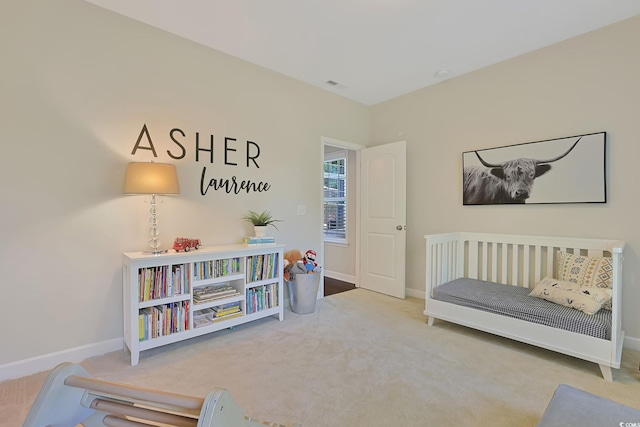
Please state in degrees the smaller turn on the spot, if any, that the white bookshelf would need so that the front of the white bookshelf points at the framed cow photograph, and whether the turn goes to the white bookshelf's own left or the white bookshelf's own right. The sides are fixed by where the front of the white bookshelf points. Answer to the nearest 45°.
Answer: approximately 45° to the white bookshelf's own left

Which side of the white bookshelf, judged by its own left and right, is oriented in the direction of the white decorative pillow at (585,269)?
front

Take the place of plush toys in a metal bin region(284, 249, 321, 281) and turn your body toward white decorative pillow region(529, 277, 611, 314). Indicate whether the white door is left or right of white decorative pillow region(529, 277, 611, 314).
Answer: left

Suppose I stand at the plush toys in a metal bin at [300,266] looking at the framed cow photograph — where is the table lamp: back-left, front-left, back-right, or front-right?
back-right

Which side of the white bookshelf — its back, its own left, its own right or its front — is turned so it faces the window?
left

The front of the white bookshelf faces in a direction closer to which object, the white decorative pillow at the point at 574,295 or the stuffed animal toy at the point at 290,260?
the white decorative pillow

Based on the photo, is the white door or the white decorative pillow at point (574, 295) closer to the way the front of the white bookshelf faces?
the white decorative pillow

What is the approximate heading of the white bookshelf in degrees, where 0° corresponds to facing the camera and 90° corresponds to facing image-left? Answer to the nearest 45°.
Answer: approximately 315°

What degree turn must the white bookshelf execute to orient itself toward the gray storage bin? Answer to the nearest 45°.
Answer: approximately 45° to its left
